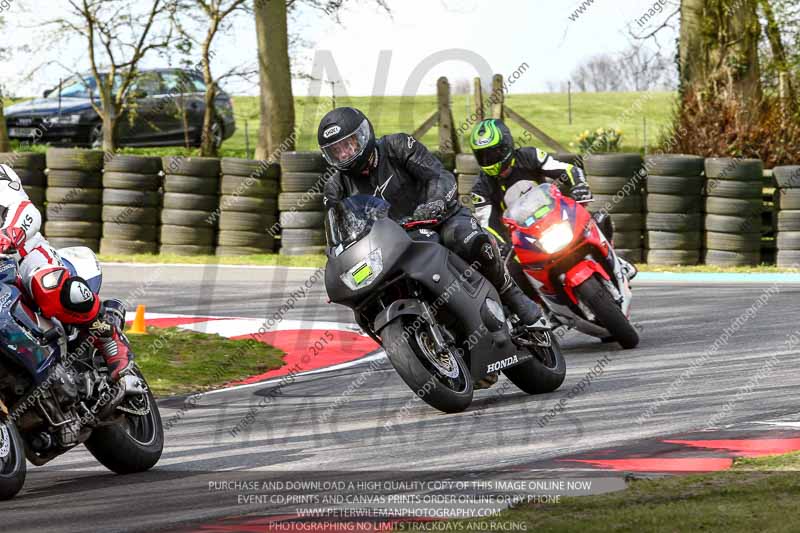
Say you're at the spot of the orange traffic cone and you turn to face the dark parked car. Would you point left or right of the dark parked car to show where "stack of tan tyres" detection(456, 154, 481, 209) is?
right

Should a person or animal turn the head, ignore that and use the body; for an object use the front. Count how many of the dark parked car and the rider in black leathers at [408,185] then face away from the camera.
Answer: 0

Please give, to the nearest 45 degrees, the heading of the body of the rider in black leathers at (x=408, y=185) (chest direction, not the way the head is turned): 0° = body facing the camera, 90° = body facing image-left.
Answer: approximately 45°

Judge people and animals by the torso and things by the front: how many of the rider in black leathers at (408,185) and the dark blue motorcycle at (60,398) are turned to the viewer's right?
0

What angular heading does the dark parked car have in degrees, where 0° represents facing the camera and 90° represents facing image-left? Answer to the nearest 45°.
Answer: approximately 45°

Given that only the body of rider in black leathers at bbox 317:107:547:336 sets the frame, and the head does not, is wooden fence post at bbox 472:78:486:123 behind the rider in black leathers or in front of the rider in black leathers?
behind

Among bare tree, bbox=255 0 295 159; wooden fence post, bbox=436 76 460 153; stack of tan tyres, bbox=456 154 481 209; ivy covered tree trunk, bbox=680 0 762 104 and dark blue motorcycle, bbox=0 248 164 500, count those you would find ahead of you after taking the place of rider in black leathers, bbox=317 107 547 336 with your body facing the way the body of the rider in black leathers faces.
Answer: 1

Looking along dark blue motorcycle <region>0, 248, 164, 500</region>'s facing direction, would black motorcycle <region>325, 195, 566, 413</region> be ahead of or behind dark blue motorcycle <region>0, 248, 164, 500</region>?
behind

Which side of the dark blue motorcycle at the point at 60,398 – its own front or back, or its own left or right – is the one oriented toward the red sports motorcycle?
back

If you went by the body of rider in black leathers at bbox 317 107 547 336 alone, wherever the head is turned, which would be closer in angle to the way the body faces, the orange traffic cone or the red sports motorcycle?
the orange traffic cone

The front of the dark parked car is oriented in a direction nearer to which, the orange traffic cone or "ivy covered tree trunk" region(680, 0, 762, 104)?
the orange traffic cone

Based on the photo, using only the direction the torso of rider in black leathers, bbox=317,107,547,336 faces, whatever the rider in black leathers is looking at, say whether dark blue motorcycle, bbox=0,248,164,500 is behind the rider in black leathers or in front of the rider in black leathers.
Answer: in front

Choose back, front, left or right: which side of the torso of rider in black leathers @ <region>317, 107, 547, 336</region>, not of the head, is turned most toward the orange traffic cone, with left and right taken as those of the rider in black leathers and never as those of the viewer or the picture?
right

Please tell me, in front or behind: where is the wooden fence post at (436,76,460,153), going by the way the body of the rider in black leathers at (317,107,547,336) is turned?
behind

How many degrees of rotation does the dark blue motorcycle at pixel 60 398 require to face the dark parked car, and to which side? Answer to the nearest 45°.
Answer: approximately 135° to its right

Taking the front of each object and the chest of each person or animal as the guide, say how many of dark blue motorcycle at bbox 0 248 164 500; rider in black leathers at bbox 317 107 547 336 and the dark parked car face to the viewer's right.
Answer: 0
